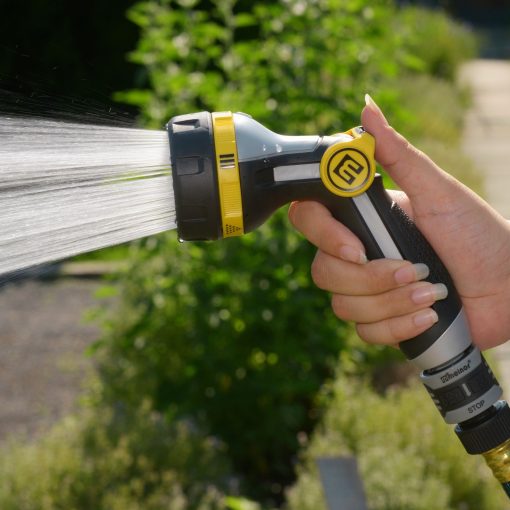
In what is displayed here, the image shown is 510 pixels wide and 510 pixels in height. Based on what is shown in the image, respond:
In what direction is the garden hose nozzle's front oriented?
to the viewer's left
